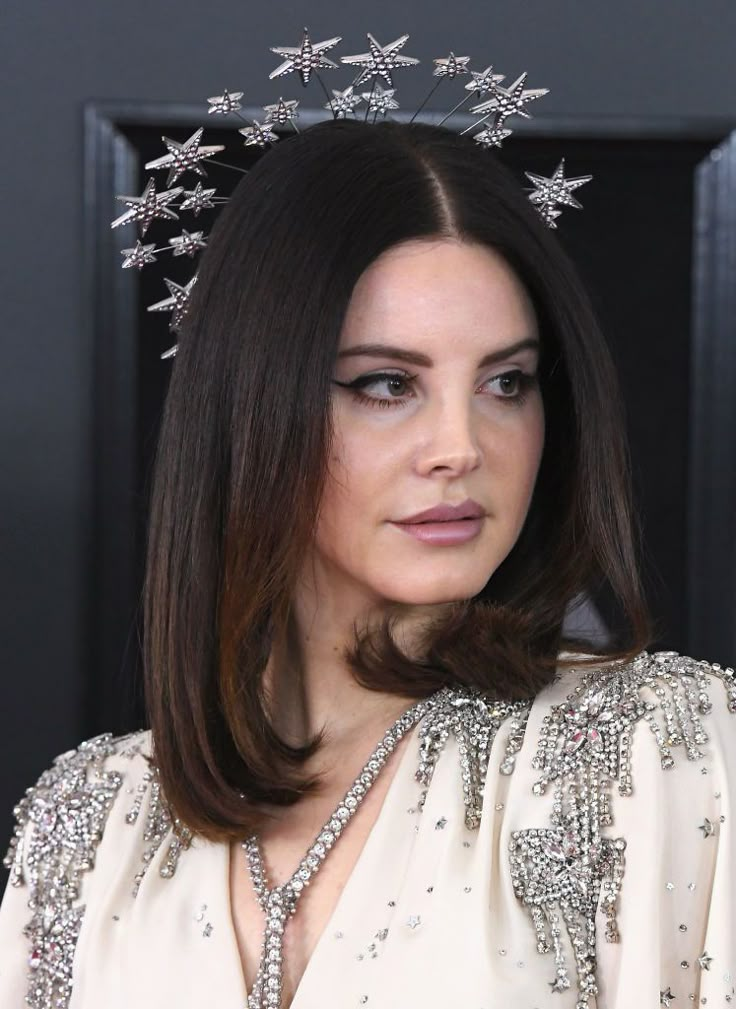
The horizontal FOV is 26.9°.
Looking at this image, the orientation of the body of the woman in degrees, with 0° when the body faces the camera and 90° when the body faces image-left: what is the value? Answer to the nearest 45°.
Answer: approximately 45°
